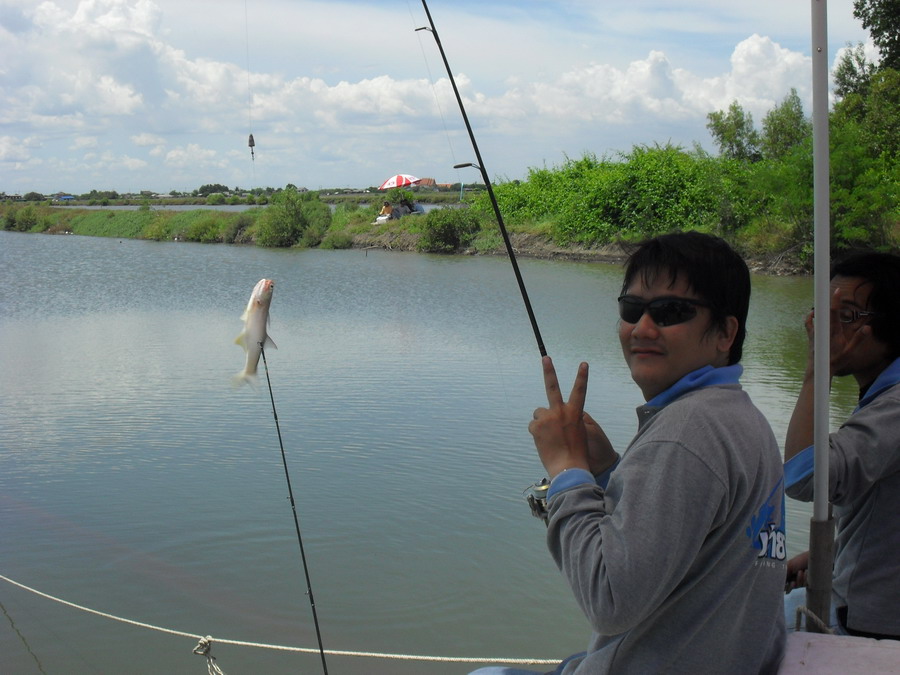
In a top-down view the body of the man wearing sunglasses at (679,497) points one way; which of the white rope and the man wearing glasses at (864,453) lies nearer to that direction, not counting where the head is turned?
the white rope

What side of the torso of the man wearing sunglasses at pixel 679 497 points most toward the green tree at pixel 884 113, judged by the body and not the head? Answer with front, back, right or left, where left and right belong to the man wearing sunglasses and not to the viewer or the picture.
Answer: right

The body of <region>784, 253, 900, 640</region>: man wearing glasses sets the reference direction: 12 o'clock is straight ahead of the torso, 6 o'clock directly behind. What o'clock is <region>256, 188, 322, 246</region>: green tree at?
The green tree is roughly at 2 o'clock from the man wearing glasses.

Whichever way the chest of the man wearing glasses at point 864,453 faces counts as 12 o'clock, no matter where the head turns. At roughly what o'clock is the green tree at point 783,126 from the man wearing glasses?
The green tree is roughly at 3 o'clock from the man wearing glasses.

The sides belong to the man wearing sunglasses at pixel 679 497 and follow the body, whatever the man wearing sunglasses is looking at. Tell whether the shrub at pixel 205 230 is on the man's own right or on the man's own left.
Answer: on the man's own right

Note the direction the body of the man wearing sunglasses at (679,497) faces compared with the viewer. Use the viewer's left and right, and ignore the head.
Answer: facing to the left of the viewer

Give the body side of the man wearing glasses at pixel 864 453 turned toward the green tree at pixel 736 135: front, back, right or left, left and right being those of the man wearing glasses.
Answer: right

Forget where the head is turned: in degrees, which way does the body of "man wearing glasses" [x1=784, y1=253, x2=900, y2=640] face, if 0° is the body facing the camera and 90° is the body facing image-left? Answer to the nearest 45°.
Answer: approximately 90°
